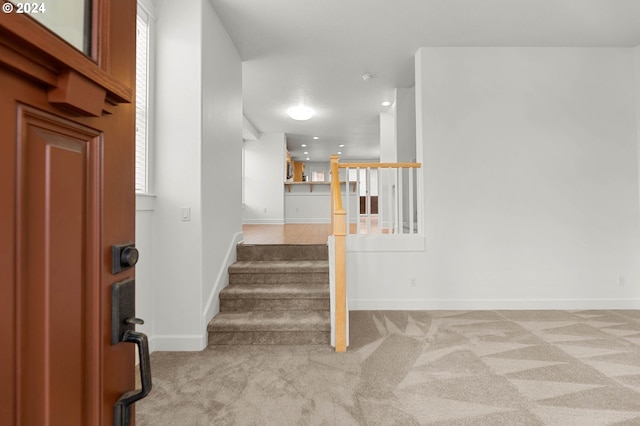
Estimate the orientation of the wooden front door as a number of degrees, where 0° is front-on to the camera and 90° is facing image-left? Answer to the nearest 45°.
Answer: approximately 315°

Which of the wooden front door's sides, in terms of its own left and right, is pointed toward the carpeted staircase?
left

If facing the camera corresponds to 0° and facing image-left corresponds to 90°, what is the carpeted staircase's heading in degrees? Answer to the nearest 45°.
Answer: approximately 0°

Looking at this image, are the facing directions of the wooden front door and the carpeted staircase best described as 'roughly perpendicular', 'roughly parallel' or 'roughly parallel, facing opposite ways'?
roughly perpendicular
